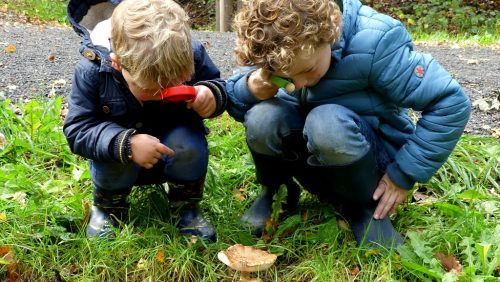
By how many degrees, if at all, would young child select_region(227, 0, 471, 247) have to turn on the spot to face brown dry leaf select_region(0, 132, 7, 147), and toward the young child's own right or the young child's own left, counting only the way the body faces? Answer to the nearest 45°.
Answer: approximately 45° to the young child's own right

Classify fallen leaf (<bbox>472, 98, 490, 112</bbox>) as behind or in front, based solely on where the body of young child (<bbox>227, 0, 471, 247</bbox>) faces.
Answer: behind

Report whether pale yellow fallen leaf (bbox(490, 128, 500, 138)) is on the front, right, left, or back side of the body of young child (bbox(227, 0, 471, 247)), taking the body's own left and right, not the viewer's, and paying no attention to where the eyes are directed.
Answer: back

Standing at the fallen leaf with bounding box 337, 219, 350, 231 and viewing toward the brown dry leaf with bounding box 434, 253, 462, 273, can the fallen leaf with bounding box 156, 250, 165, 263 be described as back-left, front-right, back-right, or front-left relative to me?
back-right

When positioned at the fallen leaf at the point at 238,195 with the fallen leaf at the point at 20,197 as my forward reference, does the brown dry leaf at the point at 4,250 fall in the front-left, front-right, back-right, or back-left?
front-left

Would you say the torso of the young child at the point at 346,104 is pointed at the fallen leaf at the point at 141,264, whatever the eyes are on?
yes

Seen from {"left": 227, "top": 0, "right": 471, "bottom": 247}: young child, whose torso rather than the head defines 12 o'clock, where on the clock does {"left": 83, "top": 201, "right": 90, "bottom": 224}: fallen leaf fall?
The fallen leaf is roughly at 1 o'clock from the young child.

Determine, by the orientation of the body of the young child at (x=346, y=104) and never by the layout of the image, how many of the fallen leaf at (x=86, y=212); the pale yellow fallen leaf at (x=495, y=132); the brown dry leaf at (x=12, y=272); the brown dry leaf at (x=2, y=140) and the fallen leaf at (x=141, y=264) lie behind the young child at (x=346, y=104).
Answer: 1

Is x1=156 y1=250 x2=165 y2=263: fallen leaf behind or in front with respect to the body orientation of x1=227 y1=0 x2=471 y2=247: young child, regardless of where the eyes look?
in front

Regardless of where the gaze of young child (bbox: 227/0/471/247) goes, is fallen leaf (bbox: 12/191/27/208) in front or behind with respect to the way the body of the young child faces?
in front
